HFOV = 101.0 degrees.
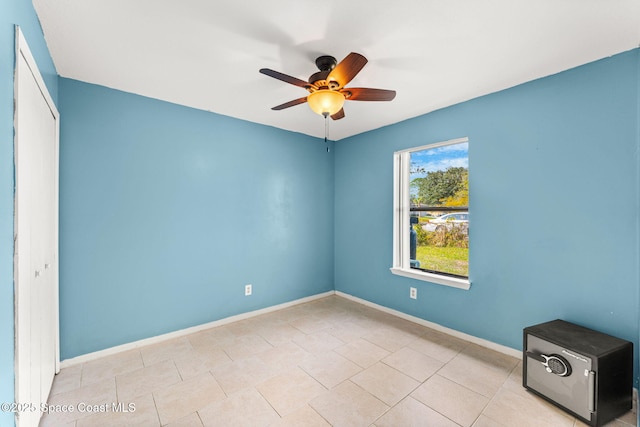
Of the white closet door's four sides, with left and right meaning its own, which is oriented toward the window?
front

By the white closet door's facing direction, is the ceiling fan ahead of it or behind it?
ahead

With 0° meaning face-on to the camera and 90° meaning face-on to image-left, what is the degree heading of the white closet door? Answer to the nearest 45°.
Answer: approximately 270°
